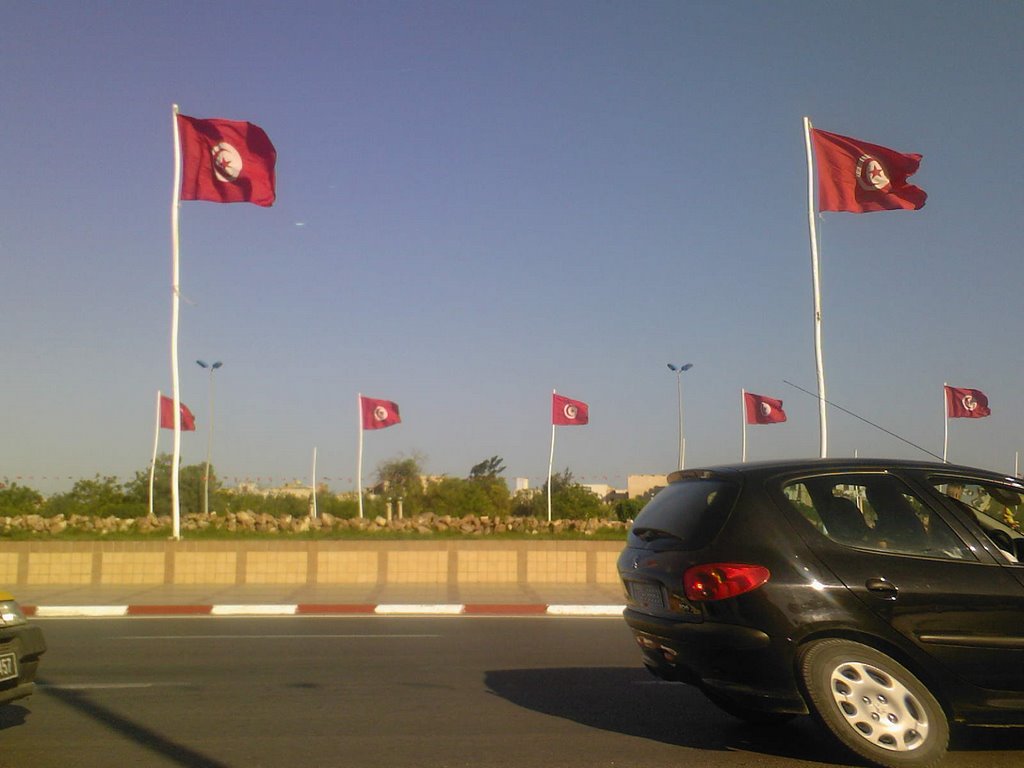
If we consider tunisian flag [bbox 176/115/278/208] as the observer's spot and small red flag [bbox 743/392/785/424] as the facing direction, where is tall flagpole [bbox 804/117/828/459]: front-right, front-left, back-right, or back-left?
front-right

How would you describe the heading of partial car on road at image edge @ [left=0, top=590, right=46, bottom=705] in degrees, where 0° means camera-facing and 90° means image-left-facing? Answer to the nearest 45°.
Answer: approximately 315°

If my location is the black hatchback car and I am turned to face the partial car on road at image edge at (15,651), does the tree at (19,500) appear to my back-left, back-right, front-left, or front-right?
front-right

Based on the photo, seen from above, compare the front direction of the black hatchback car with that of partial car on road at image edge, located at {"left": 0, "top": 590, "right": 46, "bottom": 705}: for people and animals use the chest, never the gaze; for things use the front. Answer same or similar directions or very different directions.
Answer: same or similar directions

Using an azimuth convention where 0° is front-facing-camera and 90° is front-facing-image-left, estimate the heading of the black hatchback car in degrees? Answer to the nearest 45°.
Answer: approximately 270°

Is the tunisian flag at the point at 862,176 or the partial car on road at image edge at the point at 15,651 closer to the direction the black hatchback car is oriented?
the tunisian flag

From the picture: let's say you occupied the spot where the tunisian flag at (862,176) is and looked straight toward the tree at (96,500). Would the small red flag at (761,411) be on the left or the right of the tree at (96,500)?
right

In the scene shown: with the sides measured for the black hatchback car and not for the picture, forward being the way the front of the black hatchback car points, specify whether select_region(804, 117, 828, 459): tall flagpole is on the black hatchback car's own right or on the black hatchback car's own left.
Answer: on the black hatchback car's own left

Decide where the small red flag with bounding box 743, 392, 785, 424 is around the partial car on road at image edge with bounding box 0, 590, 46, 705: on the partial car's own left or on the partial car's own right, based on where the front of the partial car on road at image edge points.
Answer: on the partial car's own left
